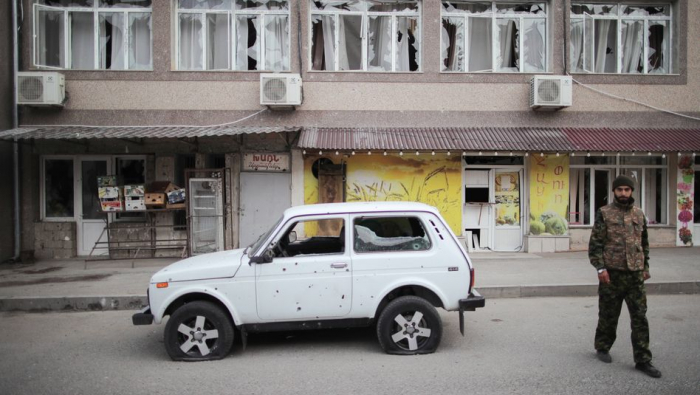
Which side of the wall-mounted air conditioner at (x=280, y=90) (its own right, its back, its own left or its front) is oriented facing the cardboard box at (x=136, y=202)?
right

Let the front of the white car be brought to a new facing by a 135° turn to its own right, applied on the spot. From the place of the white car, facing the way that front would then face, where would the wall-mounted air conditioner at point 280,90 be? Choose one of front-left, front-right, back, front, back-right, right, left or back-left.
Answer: front-left

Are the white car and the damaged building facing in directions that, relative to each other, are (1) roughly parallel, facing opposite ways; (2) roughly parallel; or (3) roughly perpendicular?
roughly perpendicular

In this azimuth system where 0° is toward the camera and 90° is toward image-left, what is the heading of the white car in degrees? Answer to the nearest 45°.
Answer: approximately 90°

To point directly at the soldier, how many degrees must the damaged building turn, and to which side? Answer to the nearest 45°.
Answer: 0° — it already faces them

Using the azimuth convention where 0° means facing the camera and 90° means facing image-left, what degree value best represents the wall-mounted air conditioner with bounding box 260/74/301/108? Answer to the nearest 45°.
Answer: approximately 0°

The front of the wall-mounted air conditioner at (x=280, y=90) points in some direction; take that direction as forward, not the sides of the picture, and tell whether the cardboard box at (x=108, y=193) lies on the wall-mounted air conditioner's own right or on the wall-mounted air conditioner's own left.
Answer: on the wall-mounted air conditioner's own right
